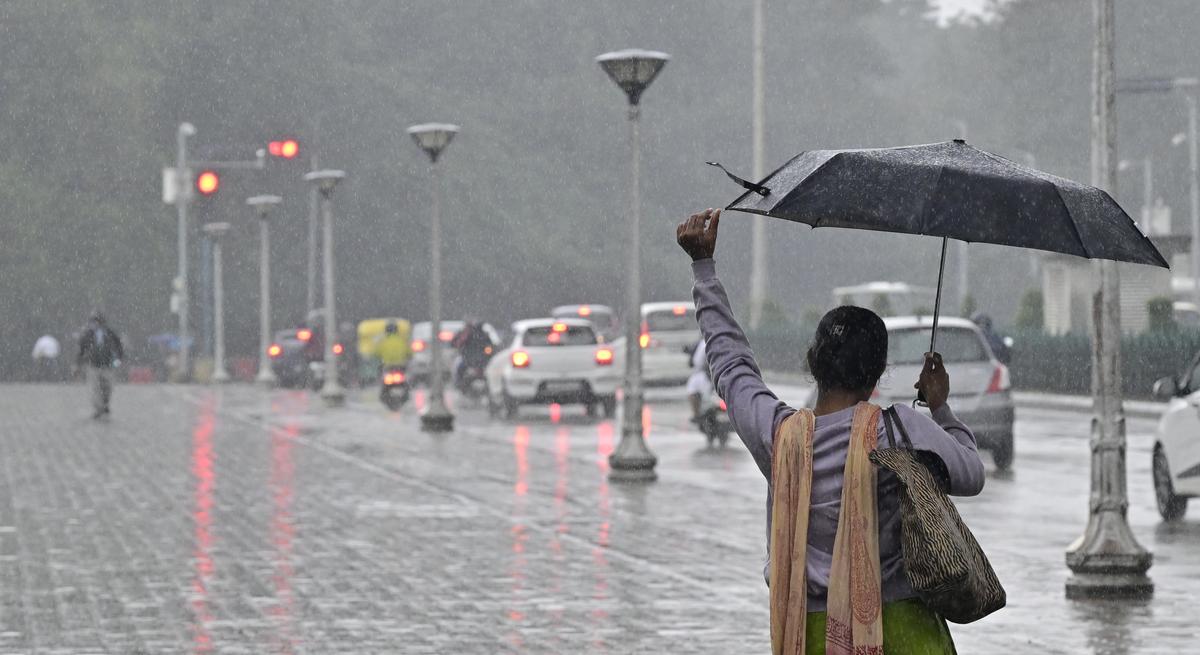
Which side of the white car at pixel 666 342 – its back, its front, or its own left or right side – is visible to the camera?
back

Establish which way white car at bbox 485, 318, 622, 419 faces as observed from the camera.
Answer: facing away from the viewer

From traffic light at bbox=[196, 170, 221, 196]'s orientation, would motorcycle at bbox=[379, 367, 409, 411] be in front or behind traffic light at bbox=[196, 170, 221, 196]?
in front

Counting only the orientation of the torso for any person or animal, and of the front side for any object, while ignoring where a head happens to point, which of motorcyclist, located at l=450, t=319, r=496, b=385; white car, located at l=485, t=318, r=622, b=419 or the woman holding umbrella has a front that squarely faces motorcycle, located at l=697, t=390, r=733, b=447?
the woman holding umbrella

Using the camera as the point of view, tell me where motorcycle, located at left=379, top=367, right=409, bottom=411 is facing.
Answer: facing away from the viewer

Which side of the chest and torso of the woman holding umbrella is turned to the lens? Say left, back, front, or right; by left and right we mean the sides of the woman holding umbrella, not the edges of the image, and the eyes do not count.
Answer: back

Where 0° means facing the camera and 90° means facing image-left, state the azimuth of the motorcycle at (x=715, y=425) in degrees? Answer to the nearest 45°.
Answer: approximately 180°

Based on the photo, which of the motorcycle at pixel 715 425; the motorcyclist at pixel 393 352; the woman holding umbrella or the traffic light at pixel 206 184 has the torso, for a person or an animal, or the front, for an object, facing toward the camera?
the traffic light

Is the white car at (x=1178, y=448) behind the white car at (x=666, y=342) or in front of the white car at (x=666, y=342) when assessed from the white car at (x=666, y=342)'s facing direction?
behind

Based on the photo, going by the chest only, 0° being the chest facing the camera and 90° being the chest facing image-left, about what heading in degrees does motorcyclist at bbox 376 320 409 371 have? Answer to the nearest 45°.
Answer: approximately 180°

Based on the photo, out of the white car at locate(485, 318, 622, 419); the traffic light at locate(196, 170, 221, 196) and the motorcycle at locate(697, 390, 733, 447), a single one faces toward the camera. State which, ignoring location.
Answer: the traffic light

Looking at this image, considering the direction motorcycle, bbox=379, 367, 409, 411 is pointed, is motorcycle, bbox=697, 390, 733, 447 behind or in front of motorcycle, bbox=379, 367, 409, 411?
behind

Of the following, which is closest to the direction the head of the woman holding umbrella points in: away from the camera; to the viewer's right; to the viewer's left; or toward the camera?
away from the camera

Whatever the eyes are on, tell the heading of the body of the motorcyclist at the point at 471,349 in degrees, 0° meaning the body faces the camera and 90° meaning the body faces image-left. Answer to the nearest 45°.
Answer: approximately 180°

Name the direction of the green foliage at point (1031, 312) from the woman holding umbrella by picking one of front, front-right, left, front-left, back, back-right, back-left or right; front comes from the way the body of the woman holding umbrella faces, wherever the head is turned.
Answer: front
